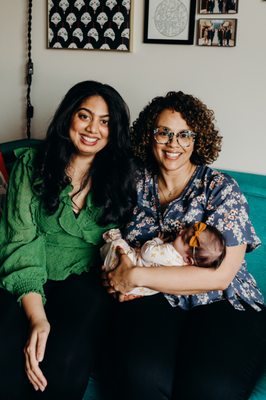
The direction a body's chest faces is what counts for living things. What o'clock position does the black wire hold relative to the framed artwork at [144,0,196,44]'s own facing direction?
The black wire is roughly at 4 o'clock from the framed artwork.

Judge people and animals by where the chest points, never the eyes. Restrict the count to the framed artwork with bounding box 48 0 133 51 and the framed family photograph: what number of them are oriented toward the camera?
2

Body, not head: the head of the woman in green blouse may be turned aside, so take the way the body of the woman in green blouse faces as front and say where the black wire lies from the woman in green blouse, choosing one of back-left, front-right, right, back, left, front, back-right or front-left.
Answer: back

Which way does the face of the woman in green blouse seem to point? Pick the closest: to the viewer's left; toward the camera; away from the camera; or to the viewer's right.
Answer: toward the camera

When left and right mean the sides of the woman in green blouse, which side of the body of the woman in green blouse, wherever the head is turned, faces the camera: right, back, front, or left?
front

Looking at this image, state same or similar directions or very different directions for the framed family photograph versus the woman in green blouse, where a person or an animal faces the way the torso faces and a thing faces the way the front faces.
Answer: same or similar directions

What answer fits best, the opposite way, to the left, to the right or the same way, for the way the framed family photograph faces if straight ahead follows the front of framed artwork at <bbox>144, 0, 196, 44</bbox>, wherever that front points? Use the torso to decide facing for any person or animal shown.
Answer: the same way

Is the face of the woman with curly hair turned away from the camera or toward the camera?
toward the camera

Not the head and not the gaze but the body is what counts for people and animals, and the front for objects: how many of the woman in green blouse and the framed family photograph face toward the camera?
2

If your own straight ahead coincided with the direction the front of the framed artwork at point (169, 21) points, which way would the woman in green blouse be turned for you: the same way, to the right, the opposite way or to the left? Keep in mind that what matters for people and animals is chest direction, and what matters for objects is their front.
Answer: the same way

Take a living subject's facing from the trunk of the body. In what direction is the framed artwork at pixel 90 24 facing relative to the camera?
toward the camera
